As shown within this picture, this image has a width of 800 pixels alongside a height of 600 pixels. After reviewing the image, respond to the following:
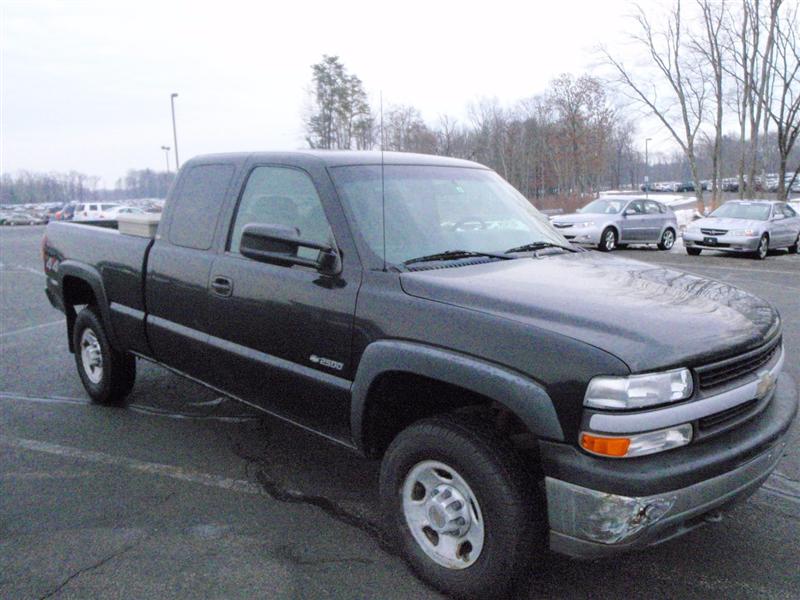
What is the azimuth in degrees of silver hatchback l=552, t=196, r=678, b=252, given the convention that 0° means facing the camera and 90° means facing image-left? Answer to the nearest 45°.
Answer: approximately 45°

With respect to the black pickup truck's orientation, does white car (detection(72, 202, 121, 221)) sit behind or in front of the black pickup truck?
behind

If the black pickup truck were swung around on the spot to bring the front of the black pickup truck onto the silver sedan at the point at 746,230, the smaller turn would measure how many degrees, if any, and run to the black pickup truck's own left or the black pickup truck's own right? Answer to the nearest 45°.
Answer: approximately 90° to the black pickup truck's own left

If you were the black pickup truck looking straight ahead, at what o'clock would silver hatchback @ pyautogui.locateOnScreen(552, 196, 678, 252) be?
The silver hatchback is roughly at 8 o'clock from the black pickup truck.

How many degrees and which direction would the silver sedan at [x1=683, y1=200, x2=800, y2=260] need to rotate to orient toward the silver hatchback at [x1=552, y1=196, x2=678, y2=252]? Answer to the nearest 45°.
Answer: approximately 45° to its right

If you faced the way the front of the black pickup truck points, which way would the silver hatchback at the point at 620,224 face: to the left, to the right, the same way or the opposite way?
to the right

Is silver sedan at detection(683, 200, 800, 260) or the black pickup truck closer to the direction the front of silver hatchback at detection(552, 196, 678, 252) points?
the black pickup truck

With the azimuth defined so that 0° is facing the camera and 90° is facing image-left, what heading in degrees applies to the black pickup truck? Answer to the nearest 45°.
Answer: approximately 315°
